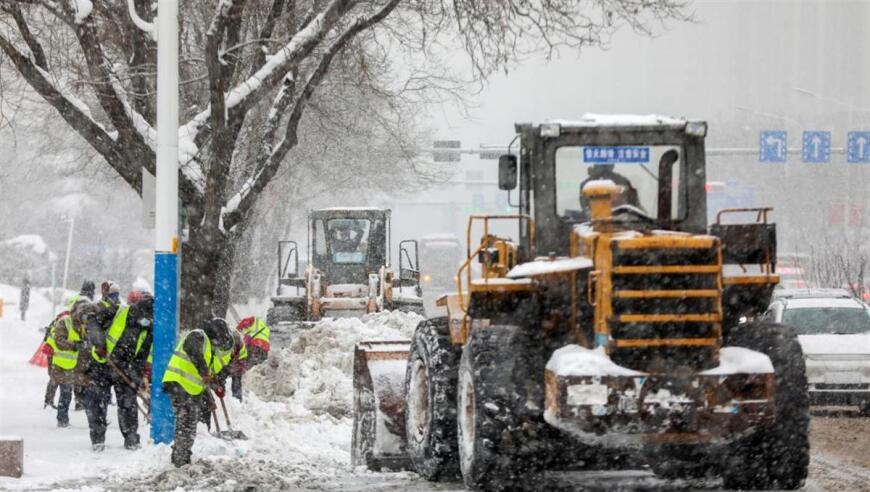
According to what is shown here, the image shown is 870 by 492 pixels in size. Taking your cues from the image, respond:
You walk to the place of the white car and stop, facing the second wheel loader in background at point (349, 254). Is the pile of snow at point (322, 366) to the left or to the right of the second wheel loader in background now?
left

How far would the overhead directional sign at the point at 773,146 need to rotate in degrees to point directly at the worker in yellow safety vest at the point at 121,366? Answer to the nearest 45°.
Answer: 0° — it already faces them

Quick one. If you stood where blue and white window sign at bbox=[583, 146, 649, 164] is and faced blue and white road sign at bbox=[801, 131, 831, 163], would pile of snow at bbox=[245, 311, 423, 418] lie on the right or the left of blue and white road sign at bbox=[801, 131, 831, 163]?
left

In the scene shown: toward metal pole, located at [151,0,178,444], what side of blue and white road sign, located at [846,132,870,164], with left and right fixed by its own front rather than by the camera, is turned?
front

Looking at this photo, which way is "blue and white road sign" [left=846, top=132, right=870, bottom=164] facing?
toward the camera

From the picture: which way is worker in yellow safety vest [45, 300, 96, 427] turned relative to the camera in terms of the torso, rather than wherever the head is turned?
to the viewer's right

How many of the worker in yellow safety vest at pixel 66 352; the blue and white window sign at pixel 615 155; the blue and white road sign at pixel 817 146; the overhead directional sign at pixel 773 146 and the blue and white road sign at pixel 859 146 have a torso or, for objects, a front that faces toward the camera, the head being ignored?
4

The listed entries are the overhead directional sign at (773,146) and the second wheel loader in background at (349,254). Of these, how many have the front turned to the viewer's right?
0

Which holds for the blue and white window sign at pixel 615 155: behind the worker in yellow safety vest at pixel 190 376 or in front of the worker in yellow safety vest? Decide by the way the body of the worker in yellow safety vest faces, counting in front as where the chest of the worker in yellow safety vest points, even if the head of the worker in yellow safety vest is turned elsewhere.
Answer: in front

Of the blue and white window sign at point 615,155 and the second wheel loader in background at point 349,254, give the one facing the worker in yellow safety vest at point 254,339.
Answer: the second wheel loader in background

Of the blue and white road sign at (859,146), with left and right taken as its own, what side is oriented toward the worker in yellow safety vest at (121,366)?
front

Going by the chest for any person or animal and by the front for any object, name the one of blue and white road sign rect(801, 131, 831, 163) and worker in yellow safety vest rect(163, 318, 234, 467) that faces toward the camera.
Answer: the blue and white road sign

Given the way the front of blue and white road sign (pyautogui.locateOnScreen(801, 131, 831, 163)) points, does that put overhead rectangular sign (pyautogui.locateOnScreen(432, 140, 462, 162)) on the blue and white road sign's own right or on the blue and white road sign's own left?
on the blue and white road sign's own right

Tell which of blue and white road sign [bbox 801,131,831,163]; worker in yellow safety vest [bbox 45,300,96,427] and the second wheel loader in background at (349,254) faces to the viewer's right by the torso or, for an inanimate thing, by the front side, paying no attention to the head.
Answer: the worker in yellow safety vest

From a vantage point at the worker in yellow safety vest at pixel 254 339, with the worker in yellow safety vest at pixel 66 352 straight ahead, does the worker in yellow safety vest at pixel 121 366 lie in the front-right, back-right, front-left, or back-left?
front-left
